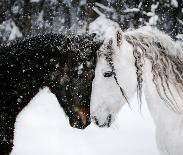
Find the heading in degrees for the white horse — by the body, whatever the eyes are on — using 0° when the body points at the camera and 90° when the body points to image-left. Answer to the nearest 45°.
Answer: approximately 90°

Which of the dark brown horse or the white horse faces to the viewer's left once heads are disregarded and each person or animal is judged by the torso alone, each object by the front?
the white horse

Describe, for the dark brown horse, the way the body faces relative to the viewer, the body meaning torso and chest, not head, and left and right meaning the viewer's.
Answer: facing to the right of the viewer

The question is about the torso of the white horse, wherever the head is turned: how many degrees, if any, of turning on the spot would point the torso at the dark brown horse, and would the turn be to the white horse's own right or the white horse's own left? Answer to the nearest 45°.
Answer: approximately 45° to the white horse's own left

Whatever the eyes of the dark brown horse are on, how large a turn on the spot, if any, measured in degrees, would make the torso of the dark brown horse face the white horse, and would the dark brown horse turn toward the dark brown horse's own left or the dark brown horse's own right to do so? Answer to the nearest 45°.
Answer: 0° — it already faces it

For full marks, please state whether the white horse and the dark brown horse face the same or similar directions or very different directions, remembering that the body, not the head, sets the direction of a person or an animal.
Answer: very different directions

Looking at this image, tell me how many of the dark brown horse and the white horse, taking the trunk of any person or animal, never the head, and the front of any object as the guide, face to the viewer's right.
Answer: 1
